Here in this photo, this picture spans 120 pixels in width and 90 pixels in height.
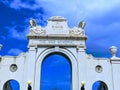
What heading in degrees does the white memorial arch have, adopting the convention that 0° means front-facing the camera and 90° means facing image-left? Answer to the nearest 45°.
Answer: approximately 0°
